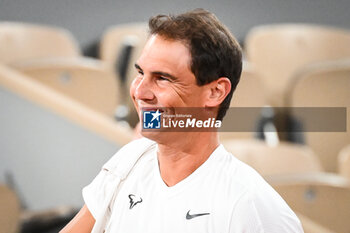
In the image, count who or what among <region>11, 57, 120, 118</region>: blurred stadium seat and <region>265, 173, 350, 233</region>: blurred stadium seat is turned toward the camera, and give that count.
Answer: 2

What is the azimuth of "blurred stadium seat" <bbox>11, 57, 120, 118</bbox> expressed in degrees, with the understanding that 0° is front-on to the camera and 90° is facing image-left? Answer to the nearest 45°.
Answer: approximately 0°

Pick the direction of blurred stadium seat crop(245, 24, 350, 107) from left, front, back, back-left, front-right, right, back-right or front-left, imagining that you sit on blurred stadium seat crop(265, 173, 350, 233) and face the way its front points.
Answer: back

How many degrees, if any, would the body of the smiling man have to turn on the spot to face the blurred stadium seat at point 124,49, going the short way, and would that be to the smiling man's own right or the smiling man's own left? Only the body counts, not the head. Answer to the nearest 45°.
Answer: approximately 135° to the smiling man's own right

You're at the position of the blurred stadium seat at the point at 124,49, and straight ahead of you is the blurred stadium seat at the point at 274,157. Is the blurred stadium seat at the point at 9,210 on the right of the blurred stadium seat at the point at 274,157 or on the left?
right

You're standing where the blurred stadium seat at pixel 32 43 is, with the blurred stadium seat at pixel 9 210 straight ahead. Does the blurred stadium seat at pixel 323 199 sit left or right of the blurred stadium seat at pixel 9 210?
left

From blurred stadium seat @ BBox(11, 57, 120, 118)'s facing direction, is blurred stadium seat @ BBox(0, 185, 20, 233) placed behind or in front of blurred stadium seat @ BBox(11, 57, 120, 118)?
in front

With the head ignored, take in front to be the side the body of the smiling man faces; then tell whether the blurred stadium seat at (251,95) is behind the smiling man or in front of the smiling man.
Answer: behind
